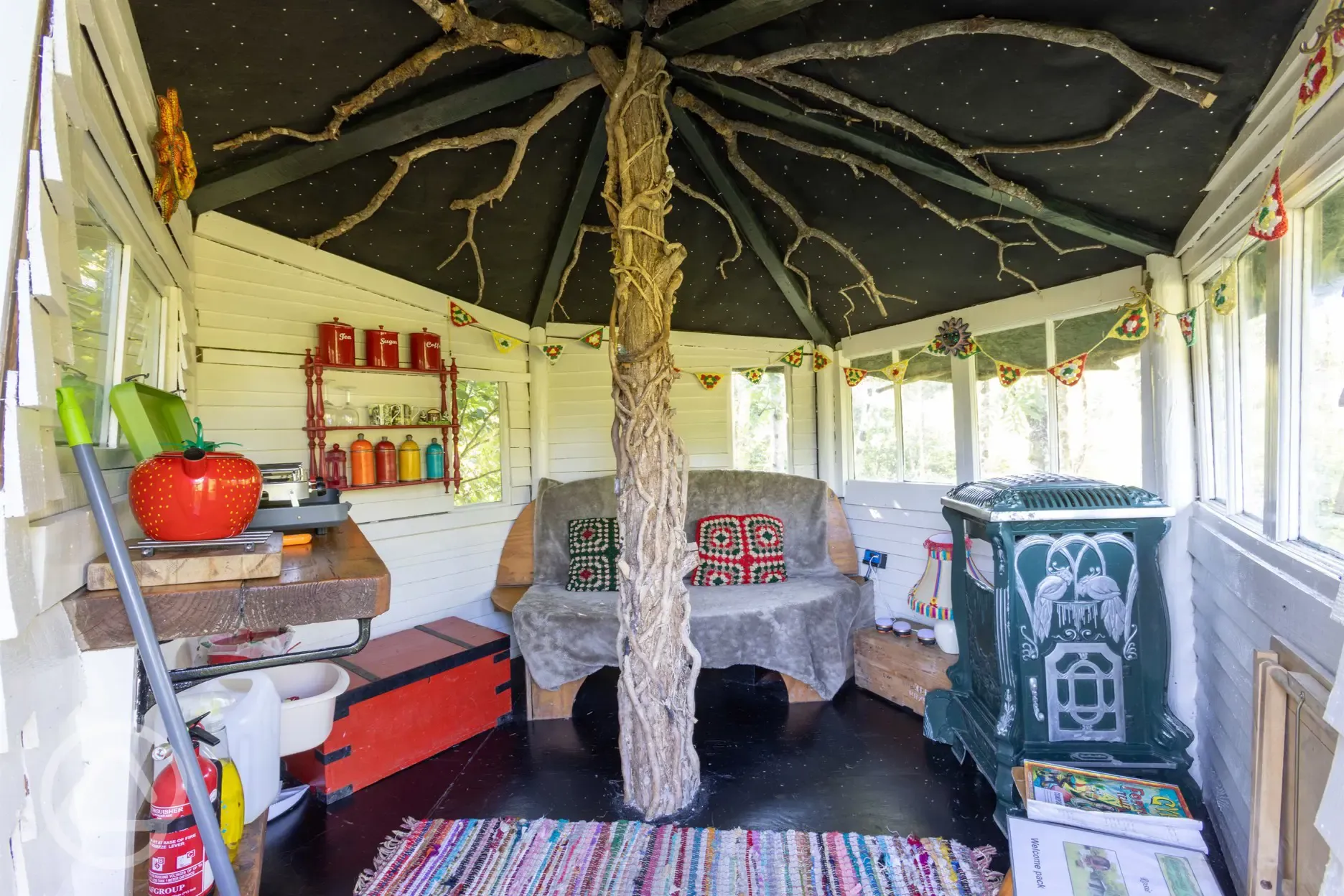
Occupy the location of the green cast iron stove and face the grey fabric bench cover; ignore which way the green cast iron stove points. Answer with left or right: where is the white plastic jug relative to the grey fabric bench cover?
left

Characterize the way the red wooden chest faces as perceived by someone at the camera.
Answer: facing the viewer and to the right of the viewer

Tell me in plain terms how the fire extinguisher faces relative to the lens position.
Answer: facing the viewer

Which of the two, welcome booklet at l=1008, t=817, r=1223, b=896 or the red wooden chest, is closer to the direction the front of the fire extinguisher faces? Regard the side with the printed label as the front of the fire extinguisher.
the welcome booklet

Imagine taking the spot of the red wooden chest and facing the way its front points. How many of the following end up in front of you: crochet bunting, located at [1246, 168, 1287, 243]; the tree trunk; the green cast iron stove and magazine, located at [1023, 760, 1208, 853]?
4

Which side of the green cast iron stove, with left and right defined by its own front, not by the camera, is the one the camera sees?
front

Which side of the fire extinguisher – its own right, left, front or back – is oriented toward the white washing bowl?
back

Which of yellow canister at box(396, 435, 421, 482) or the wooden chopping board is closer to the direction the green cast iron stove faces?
the wooden chopping board

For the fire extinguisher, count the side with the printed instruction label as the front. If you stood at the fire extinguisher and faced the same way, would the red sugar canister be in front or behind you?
behind

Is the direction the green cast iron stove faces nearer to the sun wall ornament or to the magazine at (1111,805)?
the magazine

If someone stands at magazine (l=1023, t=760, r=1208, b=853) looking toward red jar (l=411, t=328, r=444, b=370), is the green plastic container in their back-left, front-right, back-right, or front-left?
front-left
